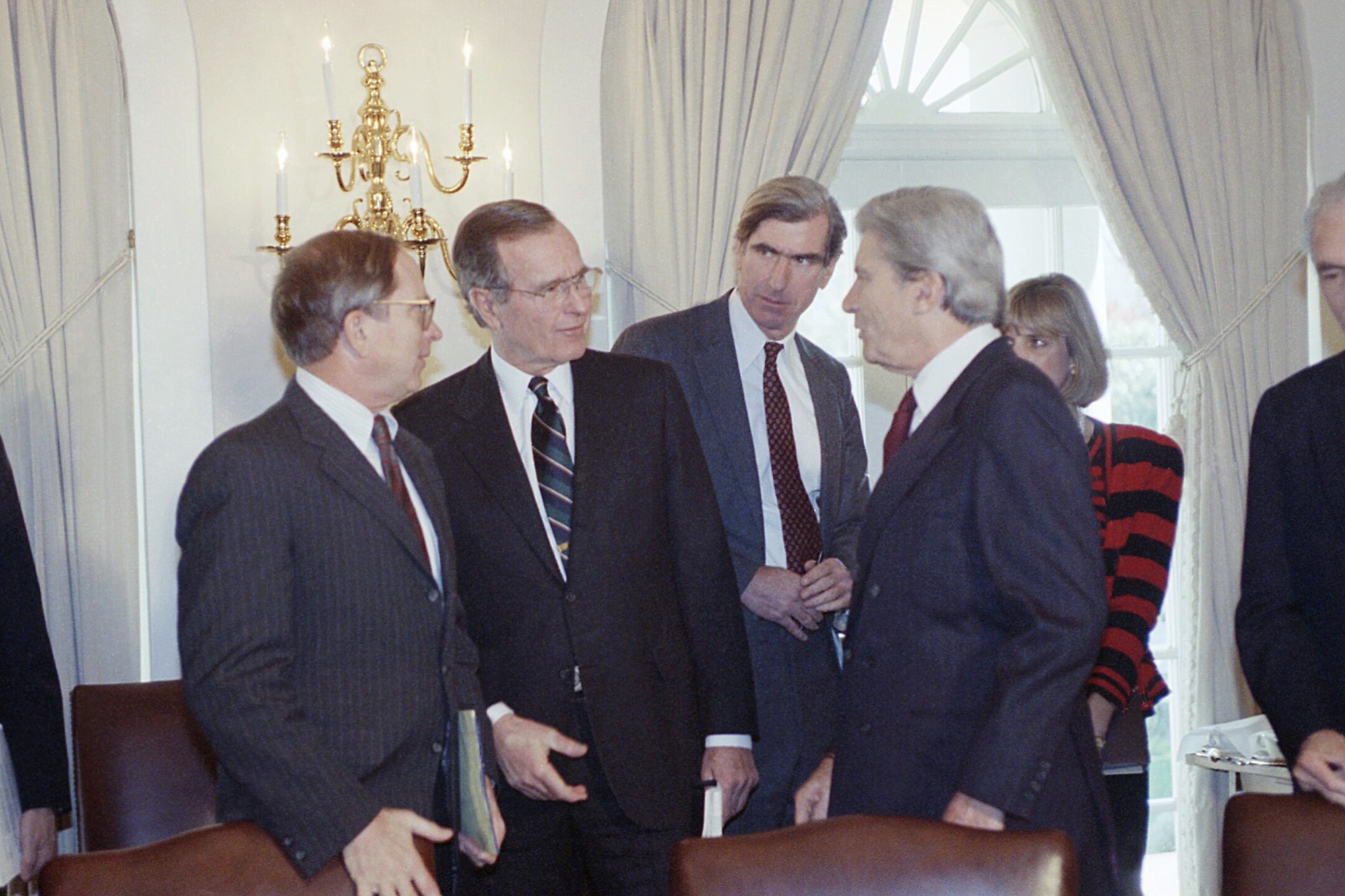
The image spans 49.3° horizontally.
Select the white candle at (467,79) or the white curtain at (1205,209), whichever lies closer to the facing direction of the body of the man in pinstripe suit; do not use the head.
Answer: the white curtain

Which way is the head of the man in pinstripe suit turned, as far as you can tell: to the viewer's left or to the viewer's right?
to the viewer's right

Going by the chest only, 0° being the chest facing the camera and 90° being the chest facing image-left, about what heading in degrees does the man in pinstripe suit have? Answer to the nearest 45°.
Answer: approximately 315°

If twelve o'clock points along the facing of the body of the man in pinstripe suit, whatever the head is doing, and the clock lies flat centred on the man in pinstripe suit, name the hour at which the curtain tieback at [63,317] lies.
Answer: The curtain tieback is roughly at 7 o'clock from the man in pinstripe suit.

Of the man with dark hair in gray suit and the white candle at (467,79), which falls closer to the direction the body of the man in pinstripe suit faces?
the man with dark hair in gray suit

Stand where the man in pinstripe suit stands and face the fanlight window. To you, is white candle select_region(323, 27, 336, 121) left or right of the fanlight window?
left

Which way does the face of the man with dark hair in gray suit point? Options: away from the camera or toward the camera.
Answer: toward the camera

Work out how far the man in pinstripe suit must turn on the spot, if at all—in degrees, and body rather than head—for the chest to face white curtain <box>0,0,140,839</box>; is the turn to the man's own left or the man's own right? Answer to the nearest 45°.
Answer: approximately 135° to the man's own left
